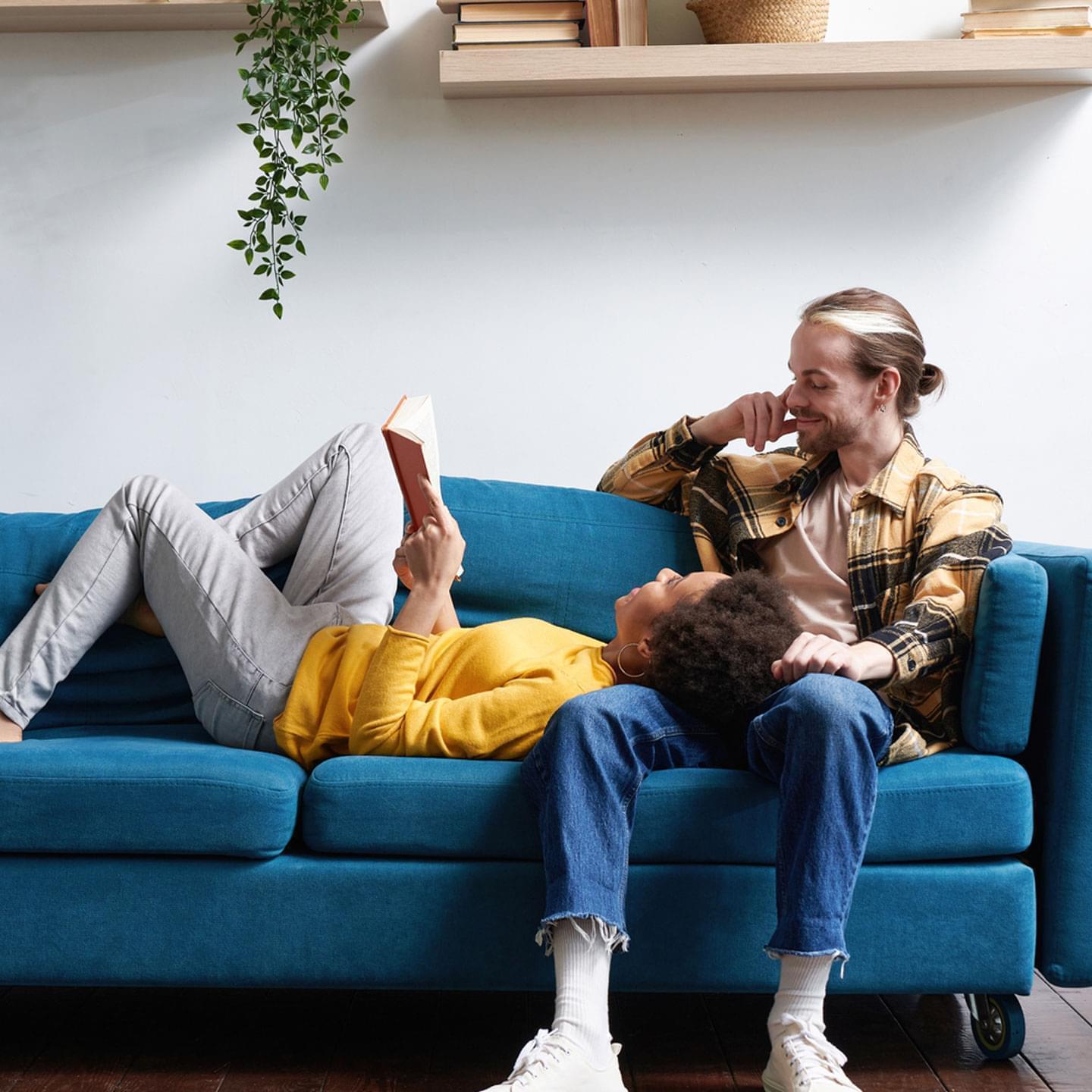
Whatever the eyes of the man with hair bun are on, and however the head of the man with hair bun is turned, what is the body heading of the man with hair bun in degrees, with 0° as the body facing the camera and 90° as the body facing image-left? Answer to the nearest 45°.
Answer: approximately 45°

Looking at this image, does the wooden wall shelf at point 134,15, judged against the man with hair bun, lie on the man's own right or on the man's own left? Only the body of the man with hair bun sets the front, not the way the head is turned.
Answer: on the man's own right

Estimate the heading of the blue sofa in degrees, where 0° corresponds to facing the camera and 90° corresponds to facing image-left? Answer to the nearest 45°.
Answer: approximately 0°

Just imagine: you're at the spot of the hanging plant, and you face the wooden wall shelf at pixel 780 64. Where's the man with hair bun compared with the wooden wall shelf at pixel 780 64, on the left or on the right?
right

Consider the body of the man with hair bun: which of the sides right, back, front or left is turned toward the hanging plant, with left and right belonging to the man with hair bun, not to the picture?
right
